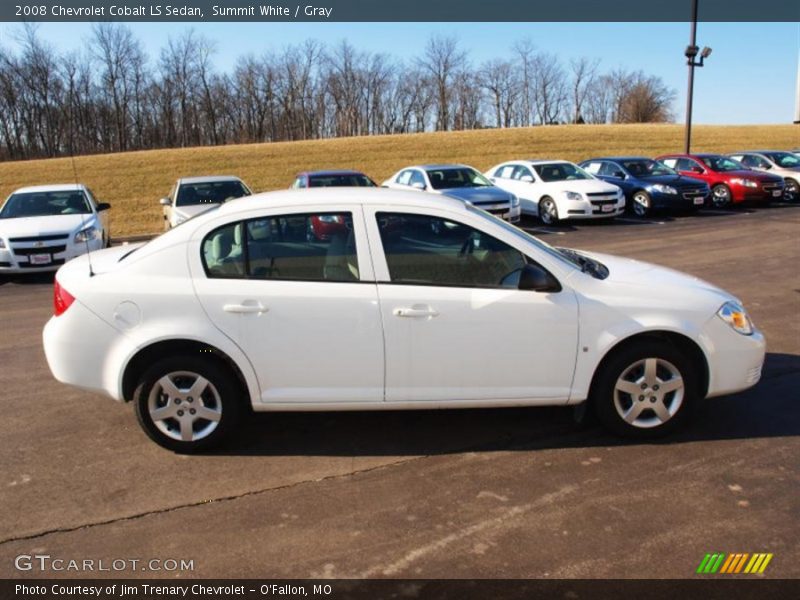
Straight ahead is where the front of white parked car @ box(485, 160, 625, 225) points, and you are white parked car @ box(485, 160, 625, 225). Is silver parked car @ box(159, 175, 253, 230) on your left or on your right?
on your right

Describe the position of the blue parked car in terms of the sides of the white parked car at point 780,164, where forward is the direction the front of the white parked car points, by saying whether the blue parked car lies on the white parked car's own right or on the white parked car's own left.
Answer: on the white parked car's own right

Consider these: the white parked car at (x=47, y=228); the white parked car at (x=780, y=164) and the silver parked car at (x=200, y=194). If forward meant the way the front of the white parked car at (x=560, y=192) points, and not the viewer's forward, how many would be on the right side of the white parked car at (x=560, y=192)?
2

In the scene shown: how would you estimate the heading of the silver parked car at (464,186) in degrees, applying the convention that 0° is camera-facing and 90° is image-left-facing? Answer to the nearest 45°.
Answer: approximately 315°

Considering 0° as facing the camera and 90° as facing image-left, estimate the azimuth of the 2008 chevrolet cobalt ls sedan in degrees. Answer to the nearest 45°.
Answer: approximately 270°

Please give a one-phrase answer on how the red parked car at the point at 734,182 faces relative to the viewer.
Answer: facing the viewer and to the right of the viewer

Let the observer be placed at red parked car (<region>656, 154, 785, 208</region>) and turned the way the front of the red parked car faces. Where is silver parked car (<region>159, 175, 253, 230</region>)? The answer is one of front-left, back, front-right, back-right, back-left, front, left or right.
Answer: right

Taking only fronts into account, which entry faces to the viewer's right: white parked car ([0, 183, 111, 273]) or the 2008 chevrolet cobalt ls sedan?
the 2008 chevrolet cobalt ls sedan

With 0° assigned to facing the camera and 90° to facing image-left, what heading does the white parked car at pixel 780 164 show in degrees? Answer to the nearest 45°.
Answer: approximately 315°

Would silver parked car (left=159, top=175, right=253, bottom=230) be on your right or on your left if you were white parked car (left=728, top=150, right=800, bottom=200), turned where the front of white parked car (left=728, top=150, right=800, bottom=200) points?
on your right
